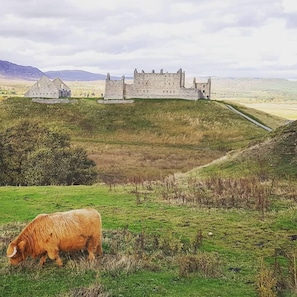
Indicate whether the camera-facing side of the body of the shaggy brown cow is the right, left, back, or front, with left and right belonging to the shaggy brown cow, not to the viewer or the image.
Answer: left

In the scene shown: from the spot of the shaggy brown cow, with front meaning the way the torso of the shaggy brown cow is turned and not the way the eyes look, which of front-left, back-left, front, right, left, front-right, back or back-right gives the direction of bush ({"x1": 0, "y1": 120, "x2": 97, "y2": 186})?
right
